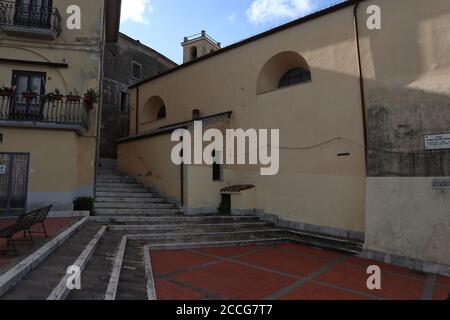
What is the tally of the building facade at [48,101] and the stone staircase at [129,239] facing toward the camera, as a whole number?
2

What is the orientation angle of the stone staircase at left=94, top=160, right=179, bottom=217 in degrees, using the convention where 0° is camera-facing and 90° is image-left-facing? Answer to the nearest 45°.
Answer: approximately 0°

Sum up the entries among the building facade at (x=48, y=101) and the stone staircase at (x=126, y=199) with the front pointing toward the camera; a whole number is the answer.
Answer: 2

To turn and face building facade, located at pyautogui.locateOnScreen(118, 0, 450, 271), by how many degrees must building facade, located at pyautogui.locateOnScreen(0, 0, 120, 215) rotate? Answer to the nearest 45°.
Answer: approximately 45° to its left

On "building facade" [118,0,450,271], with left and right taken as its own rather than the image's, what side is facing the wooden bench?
front

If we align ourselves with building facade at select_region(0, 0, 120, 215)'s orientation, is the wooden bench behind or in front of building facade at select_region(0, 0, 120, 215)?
in front

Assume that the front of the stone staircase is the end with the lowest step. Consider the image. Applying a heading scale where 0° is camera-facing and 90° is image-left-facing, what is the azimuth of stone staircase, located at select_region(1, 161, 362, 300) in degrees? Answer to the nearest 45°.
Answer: approximately 0°
